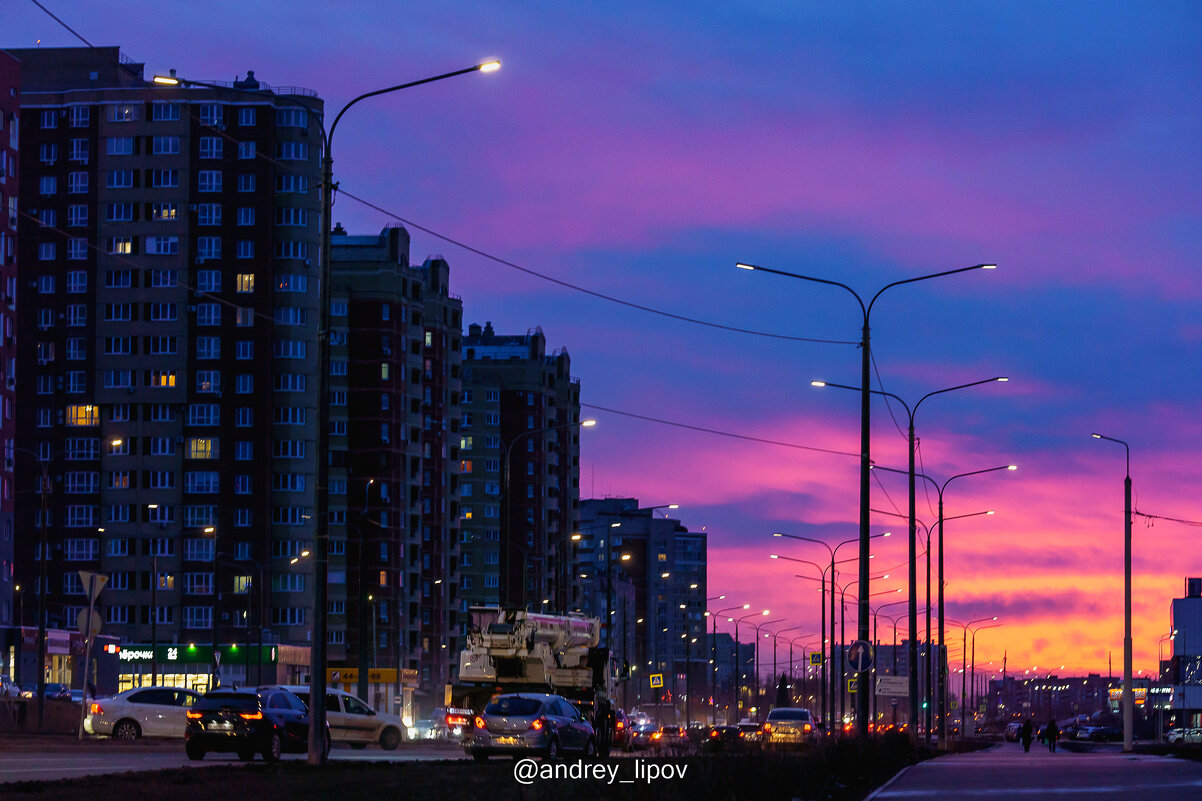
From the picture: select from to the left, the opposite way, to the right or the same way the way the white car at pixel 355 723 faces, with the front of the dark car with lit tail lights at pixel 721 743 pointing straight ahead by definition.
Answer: to the right

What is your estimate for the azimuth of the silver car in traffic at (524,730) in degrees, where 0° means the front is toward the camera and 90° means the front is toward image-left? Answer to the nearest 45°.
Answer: approximately 225°

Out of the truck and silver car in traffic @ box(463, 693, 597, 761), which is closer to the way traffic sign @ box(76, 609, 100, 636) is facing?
the truck

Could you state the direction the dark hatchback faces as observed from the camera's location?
facing away from the viewer and to the right of the viewer

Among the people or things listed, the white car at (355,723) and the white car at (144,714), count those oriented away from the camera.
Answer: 0

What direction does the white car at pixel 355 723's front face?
to the viewer's right

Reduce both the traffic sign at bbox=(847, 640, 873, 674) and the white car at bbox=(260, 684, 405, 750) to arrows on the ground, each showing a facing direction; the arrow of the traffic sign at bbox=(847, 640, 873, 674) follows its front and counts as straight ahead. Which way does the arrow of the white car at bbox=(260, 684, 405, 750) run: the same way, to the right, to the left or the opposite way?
to the left

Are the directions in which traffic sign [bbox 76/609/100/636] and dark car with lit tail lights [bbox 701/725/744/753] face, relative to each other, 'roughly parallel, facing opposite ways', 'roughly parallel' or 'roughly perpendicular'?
roughly parallel

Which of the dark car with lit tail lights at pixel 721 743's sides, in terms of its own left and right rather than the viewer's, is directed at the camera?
back

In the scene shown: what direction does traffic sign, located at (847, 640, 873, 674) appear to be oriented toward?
toward the camera

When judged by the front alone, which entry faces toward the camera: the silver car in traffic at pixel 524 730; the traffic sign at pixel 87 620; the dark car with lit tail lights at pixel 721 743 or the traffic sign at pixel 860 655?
the traffic sign at pixel 860 655
